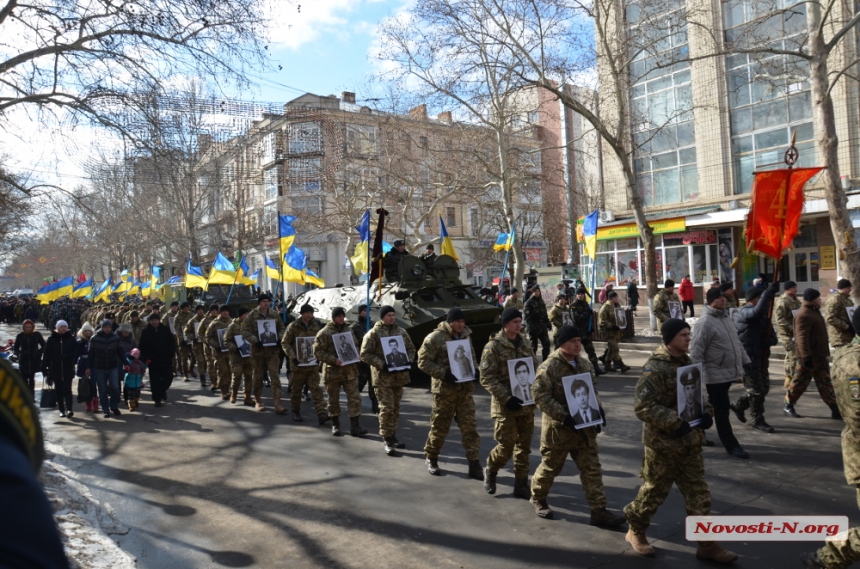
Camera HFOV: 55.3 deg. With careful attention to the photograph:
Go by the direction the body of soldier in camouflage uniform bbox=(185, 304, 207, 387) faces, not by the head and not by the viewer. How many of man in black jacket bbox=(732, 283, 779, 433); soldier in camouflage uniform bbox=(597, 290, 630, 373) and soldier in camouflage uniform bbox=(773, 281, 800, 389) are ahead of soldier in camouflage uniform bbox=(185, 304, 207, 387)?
3

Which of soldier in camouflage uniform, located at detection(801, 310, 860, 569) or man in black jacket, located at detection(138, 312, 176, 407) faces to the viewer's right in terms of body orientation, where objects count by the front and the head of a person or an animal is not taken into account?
the soldier in camouflage uniform

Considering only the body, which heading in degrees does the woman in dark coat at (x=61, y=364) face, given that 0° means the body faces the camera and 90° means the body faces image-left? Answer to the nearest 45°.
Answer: approximately 0°

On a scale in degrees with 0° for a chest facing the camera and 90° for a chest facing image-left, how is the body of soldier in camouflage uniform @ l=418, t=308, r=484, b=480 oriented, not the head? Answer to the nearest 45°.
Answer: approximately 315°

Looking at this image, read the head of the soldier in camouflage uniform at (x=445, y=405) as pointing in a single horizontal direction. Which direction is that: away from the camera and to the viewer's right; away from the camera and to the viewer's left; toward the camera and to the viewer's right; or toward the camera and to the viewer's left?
toward the camera and to the viewer's right

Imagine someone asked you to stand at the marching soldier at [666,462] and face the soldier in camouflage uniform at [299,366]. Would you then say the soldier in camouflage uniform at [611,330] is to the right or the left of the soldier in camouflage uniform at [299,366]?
right

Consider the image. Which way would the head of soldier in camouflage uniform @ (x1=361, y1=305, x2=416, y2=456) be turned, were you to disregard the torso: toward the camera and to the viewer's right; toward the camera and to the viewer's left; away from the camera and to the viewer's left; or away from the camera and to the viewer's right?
toward the camera and to the viewer's right
